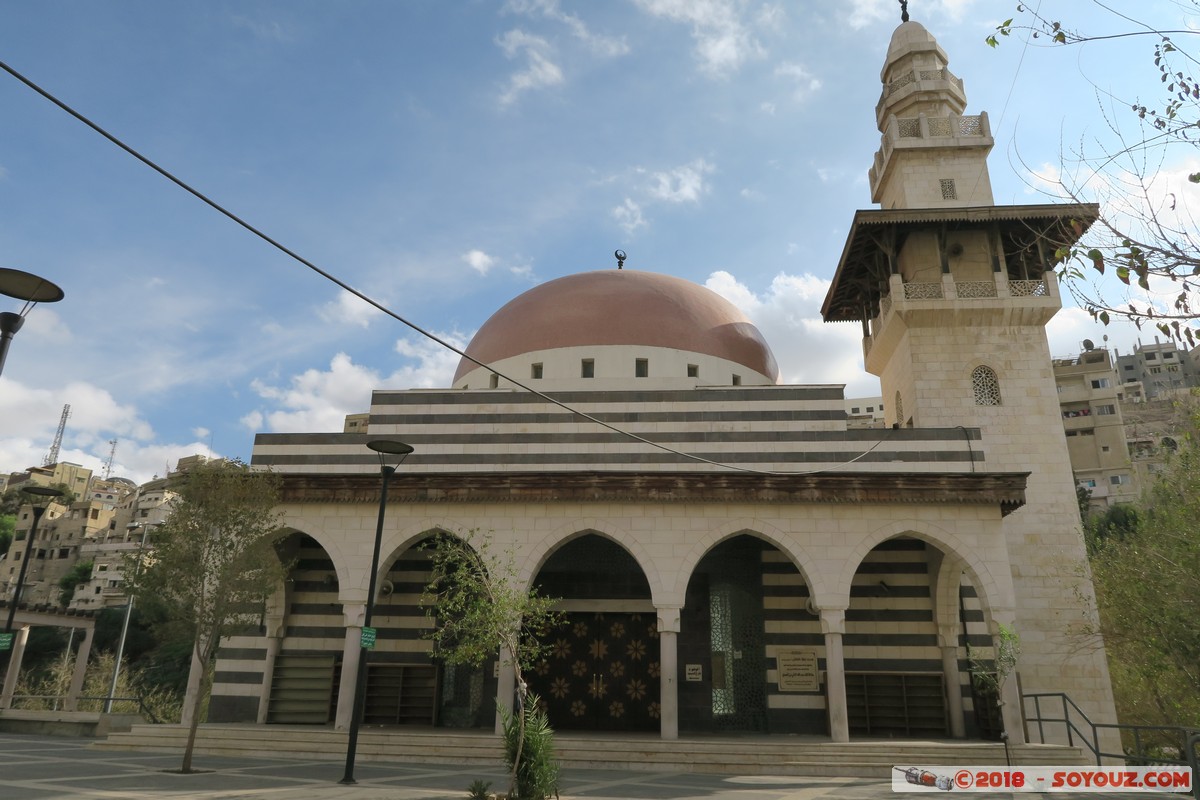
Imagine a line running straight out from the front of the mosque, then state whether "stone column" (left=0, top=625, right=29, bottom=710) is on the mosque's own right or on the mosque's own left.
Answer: on the mosque's own right

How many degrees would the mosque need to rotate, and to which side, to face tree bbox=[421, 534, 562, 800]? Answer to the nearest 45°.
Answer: approximately 45° to its right

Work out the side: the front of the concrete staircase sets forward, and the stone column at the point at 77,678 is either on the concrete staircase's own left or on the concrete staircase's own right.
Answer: on the concrete staircase's own right

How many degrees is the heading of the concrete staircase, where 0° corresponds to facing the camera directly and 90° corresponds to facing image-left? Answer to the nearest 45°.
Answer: approximately 0°

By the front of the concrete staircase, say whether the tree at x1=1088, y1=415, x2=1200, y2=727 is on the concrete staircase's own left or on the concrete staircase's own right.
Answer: on the concrete staircase's own left

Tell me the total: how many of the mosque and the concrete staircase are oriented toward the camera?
2

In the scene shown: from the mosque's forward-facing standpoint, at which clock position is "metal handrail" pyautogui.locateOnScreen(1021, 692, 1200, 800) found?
The metal handrail is roughly at 10 o'clock from the mosque.

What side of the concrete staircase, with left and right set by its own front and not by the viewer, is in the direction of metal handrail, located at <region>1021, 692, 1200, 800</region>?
left

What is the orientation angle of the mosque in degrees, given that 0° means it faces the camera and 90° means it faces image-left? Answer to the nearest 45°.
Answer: approximately 0°

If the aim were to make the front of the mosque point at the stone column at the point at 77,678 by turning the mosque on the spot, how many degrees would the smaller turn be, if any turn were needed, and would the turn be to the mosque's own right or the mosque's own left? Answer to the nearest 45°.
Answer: approximately 90° to the mosque's own right
